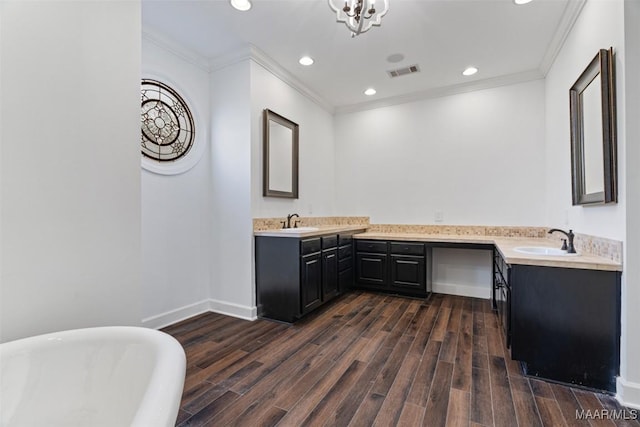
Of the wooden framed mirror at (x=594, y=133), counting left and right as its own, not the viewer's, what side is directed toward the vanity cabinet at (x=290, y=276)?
front

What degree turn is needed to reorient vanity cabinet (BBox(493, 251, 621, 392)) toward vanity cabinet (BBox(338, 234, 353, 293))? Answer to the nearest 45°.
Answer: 0° — it already faces it

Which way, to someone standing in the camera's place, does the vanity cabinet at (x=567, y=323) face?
facing to the left of the viewer

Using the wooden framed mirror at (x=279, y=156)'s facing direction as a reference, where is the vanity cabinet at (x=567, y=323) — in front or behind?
in front

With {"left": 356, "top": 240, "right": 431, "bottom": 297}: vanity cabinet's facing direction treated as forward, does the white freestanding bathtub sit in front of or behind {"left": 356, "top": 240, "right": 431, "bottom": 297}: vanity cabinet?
in front

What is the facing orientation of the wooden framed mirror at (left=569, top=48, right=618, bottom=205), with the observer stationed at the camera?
facing to the left of the viewer

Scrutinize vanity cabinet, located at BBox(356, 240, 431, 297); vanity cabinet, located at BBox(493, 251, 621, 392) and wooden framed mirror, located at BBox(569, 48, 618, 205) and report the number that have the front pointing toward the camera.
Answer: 1

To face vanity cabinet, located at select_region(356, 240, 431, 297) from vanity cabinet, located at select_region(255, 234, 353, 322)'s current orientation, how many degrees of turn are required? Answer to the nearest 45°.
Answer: approximately 90° to its left

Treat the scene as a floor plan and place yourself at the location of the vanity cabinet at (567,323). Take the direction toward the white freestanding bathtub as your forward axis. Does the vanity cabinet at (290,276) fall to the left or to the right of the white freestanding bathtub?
right

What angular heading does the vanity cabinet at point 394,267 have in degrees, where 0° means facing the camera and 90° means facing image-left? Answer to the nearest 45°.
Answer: approximately 0°
